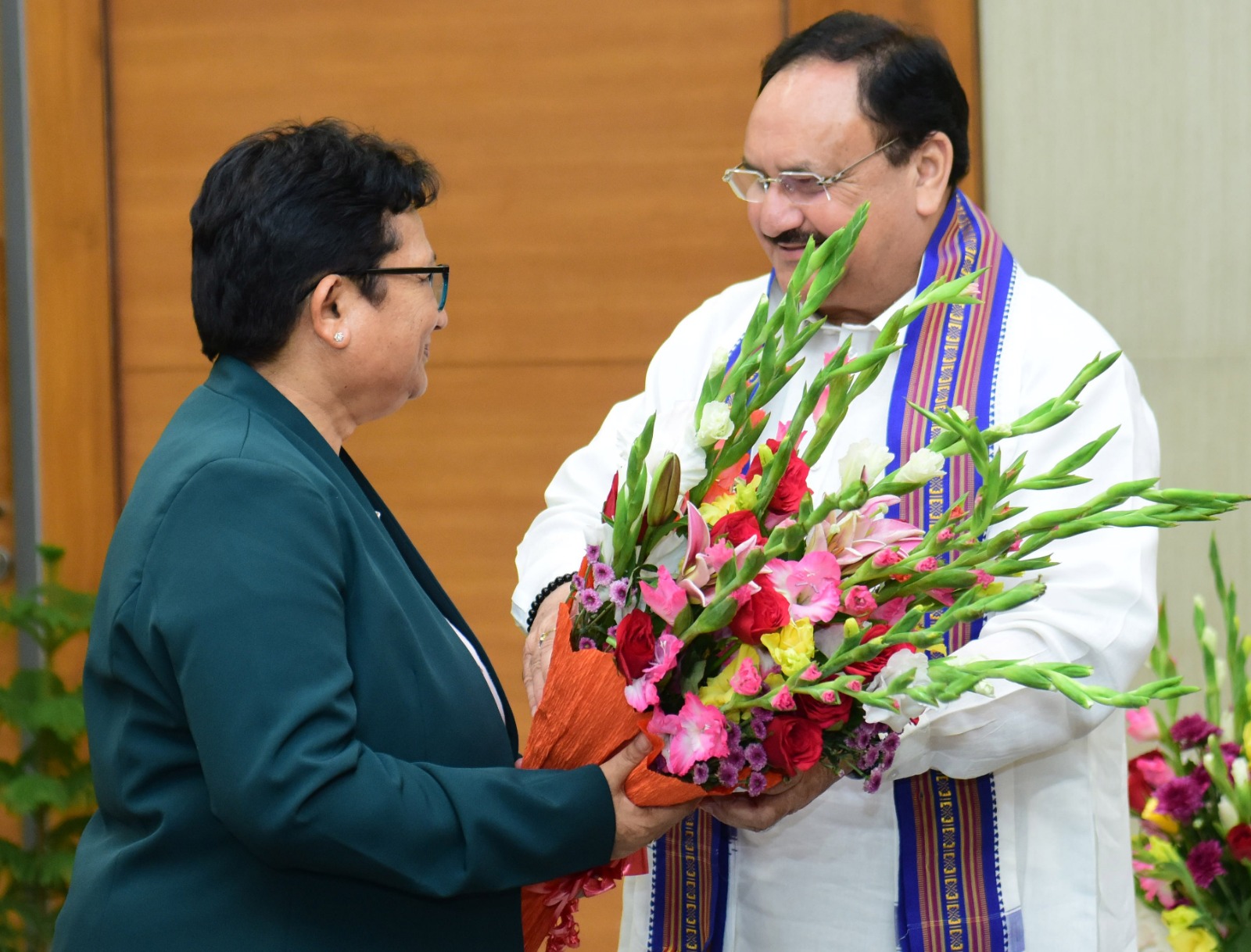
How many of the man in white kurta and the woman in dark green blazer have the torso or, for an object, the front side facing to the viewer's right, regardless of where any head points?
1

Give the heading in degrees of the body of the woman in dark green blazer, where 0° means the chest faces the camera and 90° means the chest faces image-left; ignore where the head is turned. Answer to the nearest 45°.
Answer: approximately 270°

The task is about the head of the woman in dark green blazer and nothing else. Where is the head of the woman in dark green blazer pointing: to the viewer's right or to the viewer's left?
to the viewer's right

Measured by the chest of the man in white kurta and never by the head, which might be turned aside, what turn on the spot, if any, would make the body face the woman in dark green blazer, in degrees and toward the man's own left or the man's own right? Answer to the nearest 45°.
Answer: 0° — they already face them
